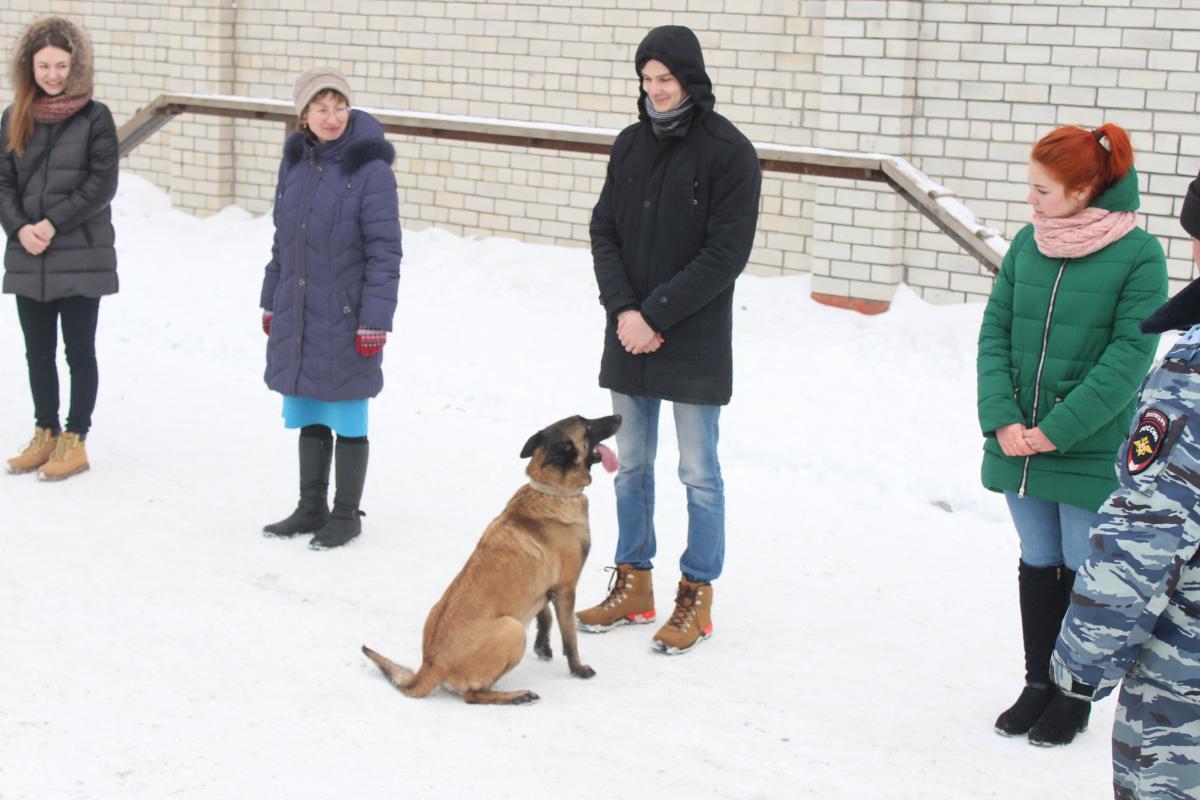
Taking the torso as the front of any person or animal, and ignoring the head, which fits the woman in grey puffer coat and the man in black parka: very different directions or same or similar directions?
same or similar directions

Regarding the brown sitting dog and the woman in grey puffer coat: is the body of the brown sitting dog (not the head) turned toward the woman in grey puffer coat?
no

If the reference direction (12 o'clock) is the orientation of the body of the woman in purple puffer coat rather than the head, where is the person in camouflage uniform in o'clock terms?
The person in camouflage uniform is roughly at 10 o'clock from the woman in purple puffer coat.

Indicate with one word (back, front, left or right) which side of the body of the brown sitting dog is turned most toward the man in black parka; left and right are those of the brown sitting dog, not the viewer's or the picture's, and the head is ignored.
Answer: front

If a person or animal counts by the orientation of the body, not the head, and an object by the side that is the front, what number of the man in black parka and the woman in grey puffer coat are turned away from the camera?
0

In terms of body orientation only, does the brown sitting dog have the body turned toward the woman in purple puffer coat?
no

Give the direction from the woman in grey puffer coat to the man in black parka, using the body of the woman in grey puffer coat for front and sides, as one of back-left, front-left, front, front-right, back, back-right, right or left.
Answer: left

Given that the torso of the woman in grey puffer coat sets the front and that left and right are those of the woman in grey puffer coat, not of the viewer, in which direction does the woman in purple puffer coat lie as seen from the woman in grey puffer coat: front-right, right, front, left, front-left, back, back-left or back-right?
left

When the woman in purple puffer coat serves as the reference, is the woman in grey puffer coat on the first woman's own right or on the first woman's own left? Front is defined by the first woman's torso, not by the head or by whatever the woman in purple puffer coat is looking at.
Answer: on the first woman's own right

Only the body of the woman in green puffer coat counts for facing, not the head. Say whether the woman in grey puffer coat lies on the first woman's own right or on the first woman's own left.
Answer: on the first woman's own right

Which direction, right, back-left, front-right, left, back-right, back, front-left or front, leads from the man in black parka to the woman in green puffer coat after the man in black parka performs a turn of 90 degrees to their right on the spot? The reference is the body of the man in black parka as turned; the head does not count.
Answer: back

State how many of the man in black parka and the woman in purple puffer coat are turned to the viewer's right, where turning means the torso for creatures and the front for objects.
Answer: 0

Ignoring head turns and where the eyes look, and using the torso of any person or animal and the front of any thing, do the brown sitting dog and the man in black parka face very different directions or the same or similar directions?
very different directions

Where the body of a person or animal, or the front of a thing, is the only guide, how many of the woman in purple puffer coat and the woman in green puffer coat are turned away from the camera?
0

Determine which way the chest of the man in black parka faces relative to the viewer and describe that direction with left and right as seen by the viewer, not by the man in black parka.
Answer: facing the viewer and to the left of the viewer
